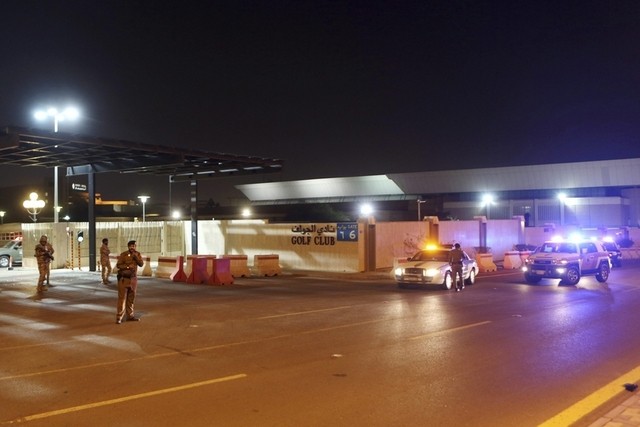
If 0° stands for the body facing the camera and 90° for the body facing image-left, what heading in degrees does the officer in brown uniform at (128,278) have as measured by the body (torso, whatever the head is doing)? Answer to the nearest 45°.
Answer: approximately 0°

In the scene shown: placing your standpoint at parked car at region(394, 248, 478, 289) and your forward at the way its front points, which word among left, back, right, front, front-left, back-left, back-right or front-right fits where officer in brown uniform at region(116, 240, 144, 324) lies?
front

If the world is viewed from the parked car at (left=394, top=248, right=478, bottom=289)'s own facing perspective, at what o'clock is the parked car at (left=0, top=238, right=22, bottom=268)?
the parked car at (left=0, top=238, right=22, bottom=268) is roughly at 2 o'clock from the parked car at (left=394, top=248, right=478, bottom=289).

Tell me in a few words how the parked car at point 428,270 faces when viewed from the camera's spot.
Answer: facing the viewer and to the left of the viewer

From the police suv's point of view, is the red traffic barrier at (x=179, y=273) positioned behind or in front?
in front

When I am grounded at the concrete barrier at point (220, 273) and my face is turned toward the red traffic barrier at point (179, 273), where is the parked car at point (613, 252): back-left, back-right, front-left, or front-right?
back-right

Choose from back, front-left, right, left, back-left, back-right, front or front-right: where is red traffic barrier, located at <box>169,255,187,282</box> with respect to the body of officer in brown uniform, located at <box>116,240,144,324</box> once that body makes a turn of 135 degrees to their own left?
front-left
